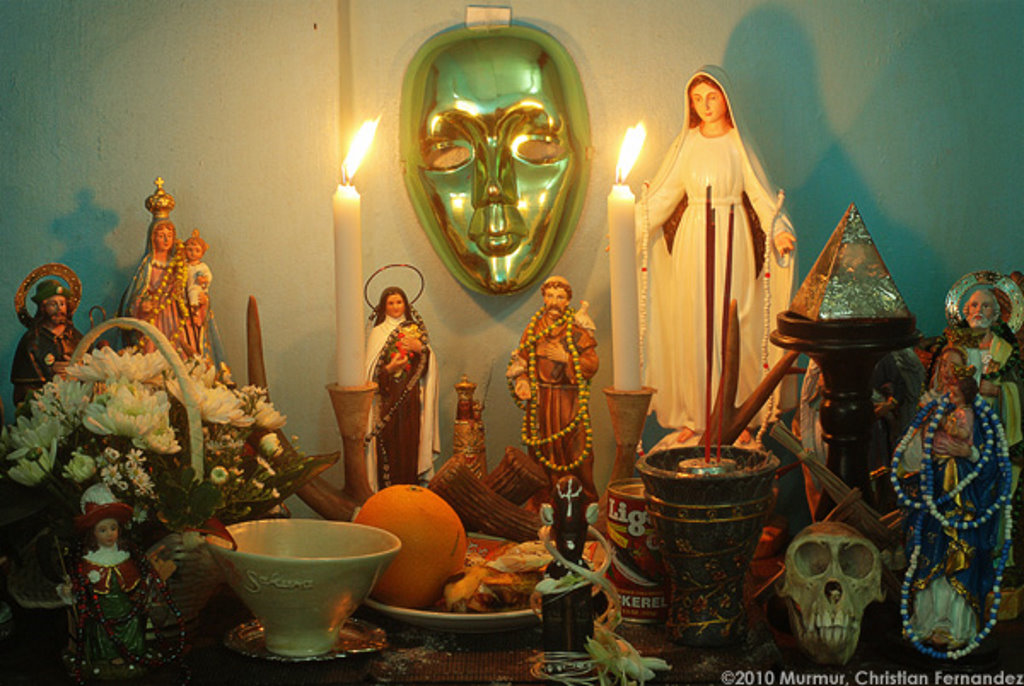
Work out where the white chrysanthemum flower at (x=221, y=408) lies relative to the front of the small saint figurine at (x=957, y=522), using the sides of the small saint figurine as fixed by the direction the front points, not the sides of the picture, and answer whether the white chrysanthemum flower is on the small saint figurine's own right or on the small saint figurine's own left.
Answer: on the small saint figurine's own right

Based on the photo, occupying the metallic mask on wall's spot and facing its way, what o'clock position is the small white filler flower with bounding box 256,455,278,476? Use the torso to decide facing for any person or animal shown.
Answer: The small white filler flower is roughly at 1 o'clock from the metallic mask on wall.

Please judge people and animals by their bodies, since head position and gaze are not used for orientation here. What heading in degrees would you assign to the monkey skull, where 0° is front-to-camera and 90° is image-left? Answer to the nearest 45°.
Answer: approximately 0°

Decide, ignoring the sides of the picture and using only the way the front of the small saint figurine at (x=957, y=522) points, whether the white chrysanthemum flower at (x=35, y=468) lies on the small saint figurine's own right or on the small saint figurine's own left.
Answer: on the small saint figurine's own right

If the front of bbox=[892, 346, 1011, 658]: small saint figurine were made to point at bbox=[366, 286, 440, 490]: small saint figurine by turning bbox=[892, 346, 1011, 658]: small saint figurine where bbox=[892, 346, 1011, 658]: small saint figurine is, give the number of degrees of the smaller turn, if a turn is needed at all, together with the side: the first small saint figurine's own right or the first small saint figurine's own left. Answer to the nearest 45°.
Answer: approximately 90° to the first small saint figurine's own right

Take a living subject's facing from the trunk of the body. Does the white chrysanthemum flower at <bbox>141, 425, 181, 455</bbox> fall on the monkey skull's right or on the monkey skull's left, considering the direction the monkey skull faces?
on its right
